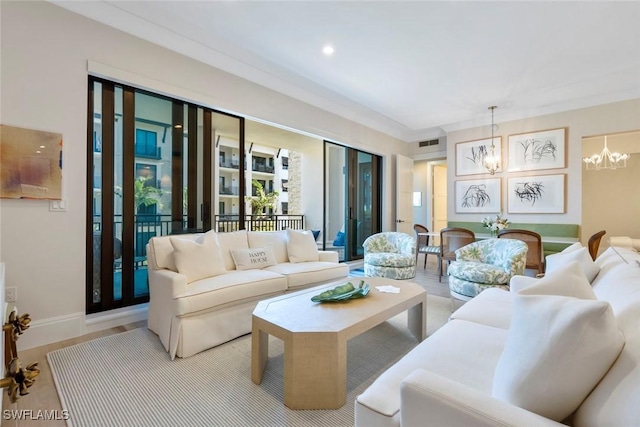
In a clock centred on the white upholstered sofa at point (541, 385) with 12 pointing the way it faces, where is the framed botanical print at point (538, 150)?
The framed botanical print is roughly at 3 o'clock from the white upholstered sofa.

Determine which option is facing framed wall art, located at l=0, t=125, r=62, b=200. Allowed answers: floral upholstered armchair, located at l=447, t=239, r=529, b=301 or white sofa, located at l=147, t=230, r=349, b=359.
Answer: the floral upholstered armchair

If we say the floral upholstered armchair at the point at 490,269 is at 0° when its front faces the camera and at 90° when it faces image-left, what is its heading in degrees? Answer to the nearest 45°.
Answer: approximately 45°

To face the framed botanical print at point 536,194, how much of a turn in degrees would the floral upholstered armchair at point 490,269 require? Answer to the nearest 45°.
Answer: approximately 135° to its right

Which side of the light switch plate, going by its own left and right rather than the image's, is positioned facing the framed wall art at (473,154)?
left

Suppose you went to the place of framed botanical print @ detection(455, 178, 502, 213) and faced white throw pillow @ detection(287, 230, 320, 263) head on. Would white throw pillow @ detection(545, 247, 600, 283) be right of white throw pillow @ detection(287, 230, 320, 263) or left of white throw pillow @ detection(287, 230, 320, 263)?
left

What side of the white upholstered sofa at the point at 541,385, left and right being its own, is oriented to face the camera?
left

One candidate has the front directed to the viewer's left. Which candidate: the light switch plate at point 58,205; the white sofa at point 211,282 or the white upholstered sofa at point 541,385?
the white upholstered sofa
